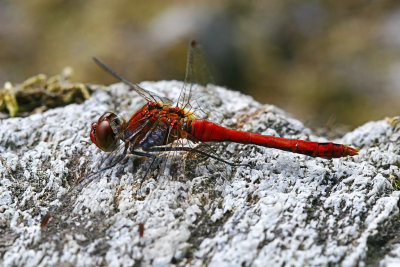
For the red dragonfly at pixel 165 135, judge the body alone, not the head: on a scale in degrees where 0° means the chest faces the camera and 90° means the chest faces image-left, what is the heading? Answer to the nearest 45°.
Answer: approximately 90°

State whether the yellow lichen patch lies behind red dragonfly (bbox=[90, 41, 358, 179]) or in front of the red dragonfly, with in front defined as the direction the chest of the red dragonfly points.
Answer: in front
